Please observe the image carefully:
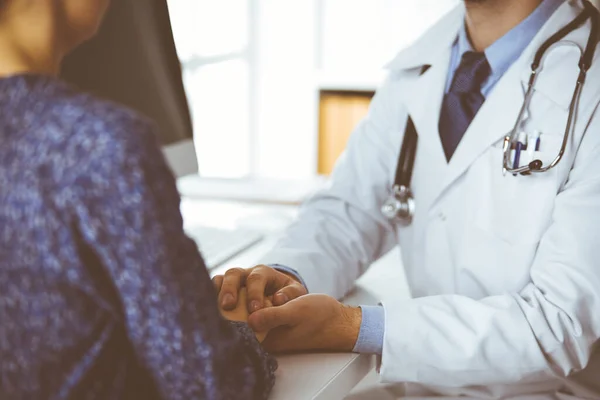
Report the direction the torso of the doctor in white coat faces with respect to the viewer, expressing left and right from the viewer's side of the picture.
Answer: facing the viewer and to the left of the viewer

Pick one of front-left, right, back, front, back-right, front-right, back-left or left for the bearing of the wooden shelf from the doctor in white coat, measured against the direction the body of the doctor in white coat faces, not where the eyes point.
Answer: back-right

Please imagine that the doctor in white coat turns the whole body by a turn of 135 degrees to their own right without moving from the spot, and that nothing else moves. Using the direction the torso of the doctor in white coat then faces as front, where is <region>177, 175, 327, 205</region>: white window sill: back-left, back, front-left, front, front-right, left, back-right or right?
front-left
